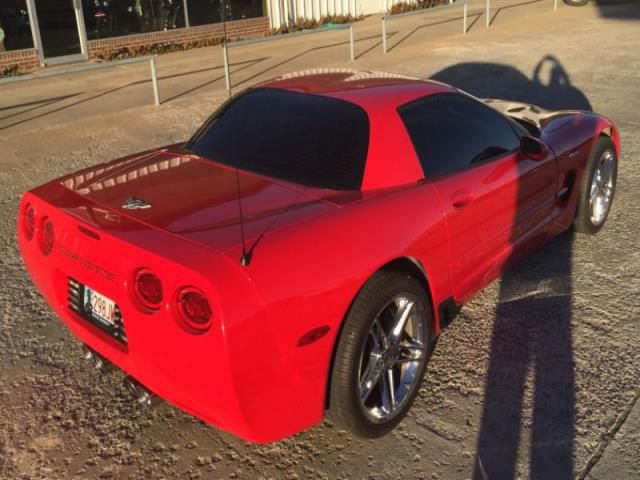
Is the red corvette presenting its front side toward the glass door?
no

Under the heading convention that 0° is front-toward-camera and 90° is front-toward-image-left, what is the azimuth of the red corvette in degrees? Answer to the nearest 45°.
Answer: approximately 225°

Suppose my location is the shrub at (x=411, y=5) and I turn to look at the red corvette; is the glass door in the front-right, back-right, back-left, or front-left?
front-right

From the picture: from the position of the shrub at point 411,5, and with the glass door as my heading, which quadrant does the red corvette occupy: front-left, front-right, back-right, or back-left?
front-left

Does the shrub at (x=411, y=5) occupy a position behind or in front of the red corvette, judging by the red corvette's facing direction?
in front

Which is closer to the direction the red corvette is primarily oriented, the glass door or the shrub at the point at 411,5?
the shrub

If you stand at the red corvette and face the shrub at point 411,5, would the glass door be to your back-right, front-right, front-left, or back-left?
front-left

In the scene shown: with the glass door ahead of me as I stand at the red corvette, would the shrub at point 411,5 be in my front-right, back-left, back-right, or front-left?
front-right
